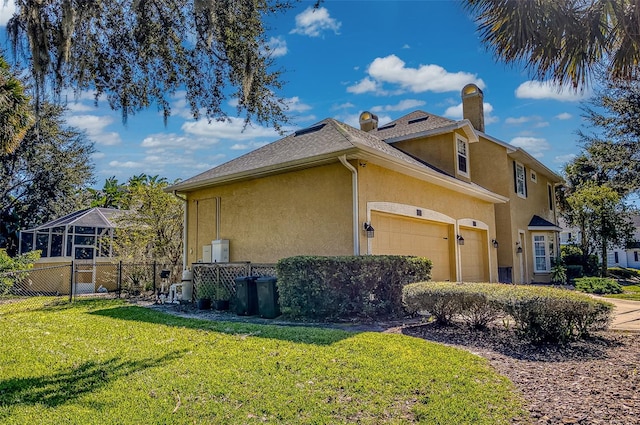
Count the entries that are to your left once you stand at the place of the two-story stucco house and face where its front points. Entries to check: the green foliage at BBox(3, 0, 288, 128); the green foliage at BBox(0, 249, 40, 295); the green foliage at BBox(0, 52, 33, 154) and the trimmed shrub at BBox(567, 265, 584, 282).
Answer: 1

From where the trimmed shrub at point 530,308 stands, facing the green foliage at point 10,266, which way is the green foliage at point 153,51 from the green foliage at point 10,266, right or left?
left

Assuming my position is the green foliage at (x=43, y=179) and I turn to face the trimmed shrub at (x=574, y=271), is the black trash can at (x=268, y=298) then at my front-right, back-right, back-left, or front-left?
front-right

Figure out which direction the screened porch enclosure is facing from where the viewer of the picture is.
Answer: facing the viewer

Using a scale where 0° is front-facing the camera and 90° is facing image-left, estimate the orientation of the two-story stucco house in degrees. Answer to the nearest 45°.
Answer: approximately 315°

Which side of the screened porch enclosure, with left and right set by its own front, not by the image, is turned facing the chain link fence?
front

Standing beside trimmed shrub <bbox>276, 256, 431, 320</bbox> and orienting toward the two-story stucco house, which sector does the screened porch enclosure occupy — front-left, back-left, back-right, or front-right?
front-left

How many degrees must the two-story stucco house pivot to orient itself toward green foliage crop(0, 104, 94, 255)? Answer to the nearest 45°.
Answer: approximately 180°

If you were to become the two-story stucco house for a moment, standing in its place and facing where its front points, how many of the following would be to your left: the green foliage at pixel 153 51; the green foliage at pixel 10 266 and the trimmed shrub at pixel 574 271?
1
